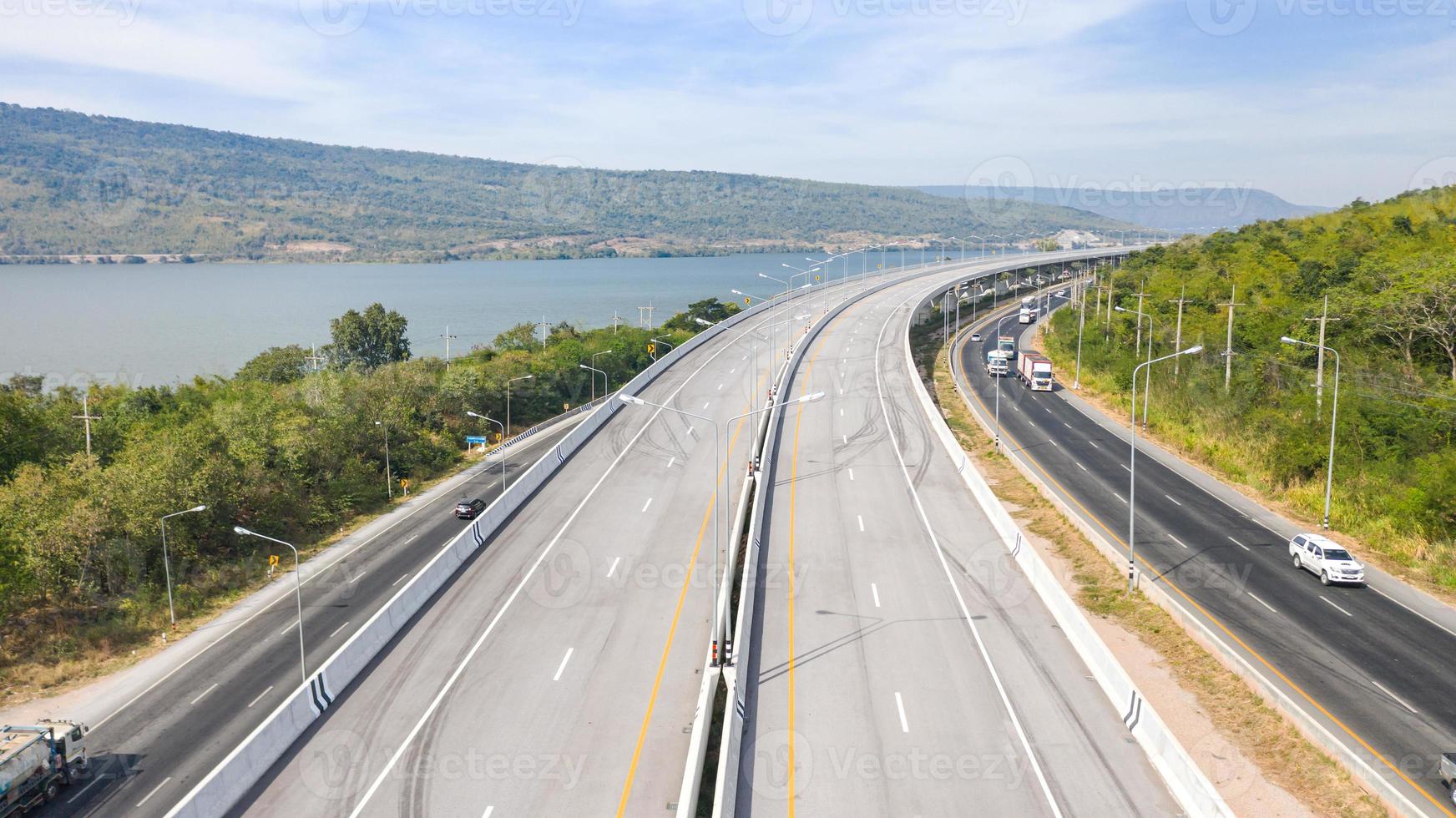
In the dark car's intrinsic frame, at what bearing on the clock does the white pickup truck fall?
The white pickup truck is roughly at 3 o'clock from the dark car.

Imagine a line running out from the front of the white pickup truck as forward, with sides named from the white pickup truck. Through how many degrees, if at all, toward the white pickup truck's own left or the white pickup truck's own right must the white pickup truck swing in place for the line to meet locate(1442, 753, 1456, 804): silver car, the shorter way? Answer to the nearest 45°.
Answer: approximately 45° to the white pickup truck's own right

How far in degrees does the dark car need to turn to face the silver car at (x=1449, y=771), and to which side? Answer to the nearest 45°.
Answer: approximately 90° to its right

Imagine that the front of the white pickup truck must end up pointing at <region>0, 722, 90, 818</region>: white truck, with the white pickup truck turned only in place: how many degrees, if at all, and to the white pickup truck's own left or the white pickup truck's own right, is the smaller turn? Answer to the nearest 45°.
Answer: approximately 90° to the white pickup truck's own right

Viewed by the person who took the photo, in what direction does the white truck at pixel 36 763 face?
facing away from the viewer and to the right of the viewer

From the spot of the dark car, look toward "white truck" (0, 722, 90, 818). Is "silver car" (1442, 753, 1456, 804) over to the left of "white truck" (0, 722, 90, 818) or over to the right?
left

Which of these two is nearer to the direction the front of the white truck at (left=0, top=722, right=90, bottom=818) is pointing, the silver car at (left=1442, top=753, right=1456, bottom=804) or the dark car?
the dark car

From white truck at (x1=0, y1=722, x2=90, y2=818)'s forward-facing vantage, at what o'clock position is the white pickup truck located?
The white pickup truck is roughly at 2 o'clock from the white truck.

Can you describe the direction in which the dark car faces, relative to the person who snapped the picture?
facing away from the viewer and to the right of the viewer

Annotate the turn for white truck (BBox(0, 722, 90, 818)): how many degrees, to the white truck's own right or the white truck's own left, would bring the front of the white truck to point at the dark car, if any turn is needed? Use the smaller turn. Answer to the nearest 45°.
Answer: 0° — it already faces it

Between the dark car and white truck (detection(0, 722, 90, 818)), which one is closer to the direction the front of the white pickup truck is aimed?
the white truck
